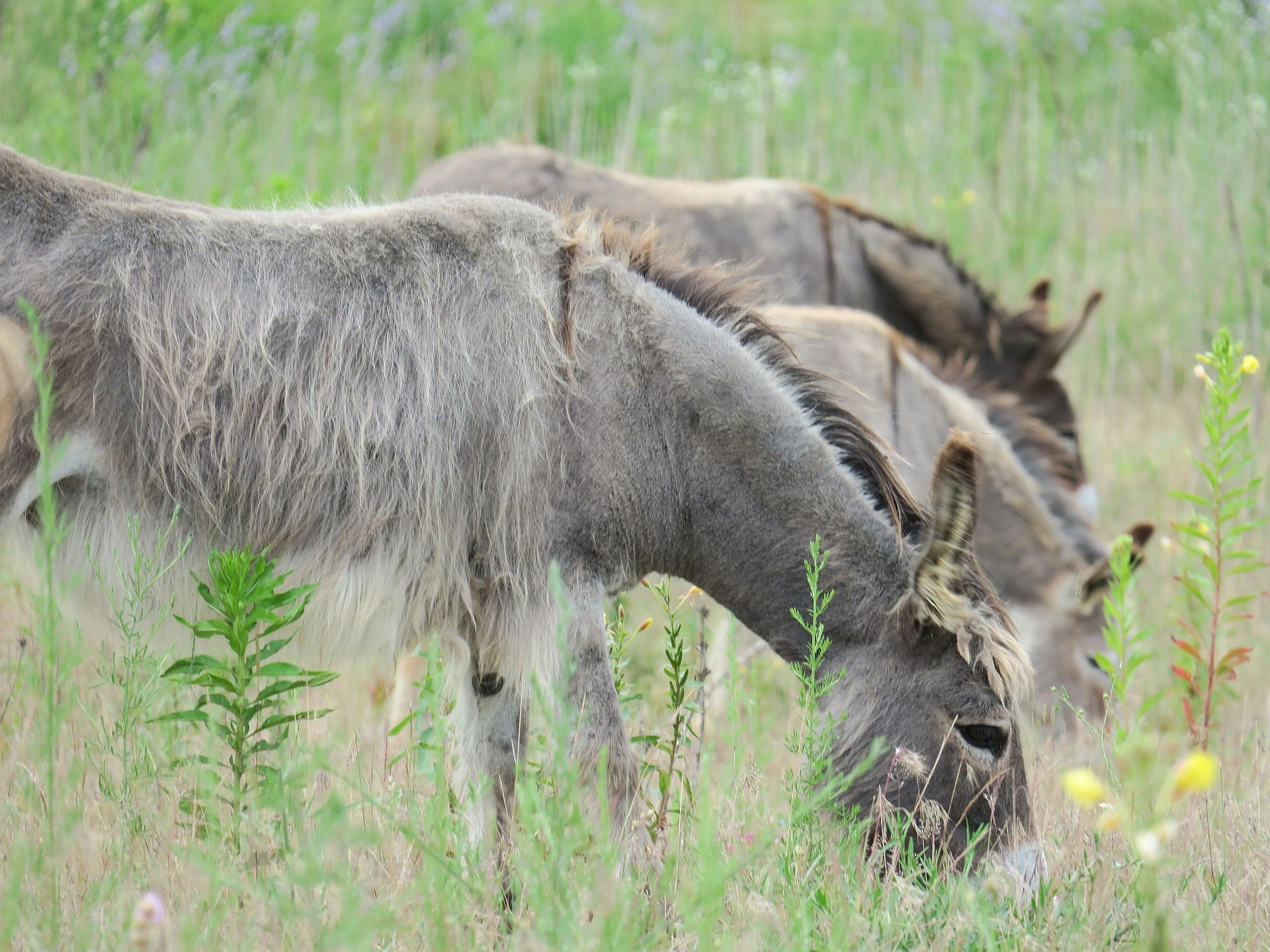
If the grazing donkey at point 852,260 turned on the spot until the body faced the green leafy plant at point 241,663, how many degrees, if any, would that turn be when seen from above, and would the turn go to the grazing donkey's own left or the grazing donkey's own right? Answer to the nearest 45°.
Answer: approximately 90° to the grazing donkey's own right

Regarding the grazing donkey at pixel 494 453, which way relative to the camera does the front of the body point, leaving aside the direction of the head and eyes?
to the viewer's right

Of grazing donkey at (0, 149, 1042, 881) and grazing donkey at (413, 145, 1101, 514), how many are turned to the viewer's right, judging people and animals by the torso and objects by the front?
2

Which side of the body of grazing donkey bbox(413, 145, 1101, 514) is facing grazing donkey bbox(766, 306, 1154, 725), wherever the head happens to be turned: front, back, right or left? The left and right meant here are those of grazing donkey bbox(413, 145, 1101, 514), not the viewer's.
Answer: right

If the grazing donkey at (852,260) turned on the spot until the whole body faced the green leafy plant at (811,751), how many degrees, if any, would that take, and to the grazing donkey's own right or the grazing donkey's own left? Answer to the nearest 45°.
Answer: approximately 90° to the grazing donkey's own right

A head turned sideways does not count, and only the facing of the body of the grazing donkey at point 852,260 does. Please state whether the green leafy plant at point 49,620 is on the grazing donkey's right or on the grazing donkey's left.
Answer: on the grazing donkey's right

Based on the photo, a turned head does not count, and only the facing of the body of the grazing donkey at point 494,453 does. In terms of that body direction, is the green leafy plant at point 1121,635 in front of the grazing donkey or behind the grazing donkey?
in front

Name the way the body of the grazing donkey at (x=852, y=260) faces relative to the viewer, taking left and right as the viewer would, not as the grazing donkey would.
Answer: facing to the right of the viewer
